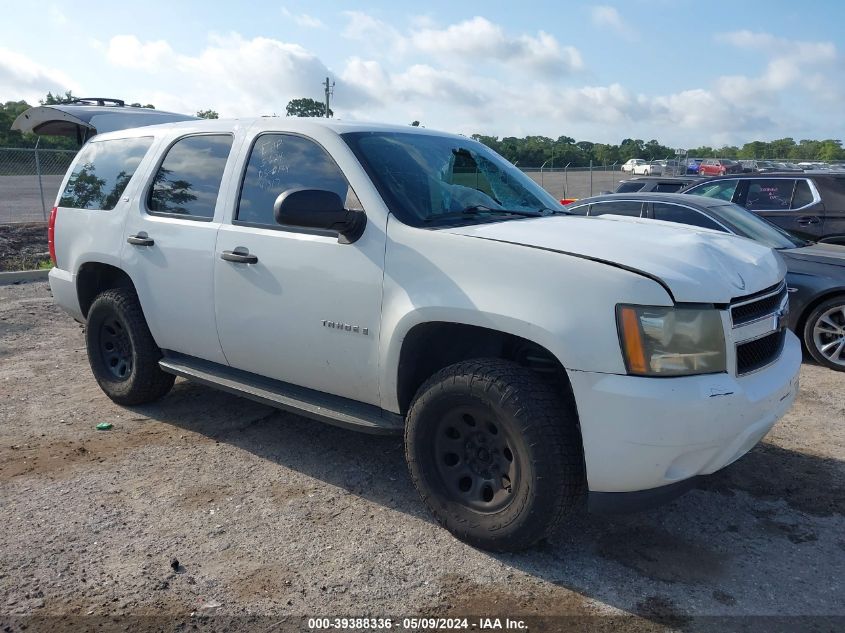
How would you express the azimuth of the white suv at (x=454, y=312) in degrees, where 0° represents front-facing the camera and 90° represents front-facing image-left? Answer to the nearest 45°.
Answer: approximately 315°

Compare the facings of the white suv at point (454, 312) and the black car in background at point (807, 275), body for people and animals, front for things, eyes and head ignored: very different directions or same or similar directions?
same or similar directions

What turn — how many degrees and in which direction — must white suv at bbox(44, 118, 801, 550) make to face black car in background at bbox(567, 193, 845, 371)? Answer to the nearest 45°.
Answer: approximately 90° to its left

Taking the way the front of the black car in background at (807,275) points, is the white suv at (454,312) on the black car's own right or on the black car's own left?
on the black car's own right

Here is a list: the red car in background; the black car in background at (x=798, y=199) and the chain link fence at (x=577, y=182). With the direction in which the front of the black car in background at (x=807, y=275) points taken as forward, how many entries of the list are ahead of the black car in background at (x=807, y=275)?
0

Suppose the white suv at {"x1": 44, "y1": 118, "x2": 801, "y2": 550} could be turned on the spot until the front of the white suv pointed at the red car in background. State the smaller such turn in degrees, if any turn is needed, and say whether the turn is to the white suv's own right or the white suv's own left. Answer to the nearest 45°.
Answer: approximately 135° to the white suv's own left

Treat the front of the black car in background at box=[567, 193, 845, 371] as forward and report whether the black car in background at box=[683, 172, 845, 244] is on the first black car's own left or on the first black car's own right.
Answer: on the first black car's own left

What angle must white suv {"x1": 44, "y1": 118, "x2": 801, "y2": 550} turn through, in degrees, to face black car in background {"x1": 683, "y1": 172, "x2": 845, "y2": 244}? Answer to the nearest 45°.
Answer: approximately 90° to its left

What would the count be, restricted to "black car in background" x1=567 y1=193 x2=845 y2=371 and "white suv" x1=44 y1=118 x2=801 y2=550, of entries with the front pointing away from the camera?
0

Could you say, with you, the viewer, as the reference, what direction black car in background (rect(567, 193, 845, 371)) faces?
facing the viewer and to the right of the viewer

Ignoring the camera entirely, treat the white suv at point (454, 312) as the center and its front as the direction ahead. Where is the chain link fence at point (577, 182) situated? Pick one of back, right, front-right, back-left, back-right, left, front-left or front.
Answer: back-left
